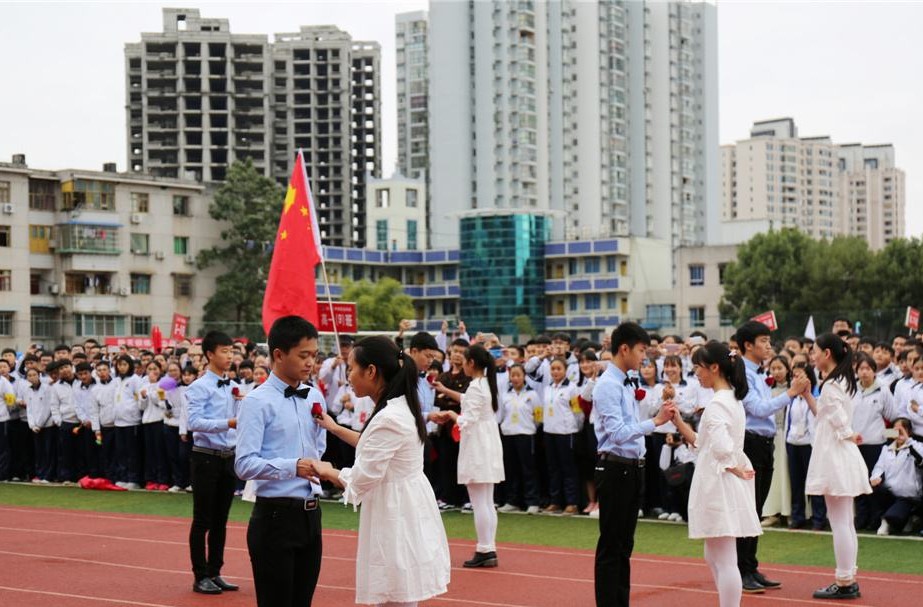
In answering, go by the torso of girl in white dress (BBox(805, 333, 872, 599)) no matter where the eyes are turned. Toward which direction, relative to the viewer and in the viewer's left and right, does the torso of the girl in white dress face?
facing to the left of the viewer

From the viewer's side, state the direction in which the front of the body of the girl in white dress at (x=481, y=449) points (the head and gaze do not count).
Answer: to the viewer's left

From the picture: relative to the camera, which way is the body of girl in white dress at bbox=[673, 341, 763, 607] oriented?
to the viewer's left

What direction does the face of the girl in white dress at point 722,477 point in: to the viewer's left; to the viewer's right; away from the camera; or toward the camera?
to the viewer's left

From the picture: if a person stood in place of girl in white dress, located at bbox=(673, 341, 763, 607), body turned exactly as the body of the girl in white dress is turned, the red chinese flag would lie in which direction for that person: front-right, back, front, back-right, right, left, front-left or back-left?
front-right

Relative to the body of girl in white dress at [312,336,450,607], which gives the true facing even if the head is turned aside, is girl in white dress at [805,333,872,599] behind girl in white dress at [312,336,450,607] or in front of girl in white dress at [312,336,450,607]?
behind

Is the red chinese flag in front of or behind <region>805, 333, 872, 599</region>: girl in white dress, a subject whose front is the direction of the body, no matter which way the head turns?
in front

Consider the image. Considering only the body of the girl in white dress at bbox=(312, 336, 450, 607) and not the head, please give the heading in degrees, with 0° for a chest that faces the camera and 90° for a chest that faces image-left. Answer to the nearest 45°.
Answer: approximately 90°

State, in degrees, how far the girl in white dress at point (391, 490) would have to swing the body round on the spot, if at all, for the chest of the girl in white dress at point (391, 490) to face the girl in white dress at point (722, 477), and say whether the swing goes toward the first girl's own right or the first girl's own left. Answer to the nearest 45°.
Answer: approximately 135° to the first girl's own right

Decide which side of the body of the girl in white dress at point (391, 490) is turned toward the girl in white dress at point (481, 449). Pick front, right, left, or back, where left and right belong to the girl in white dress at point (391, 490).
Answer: right
